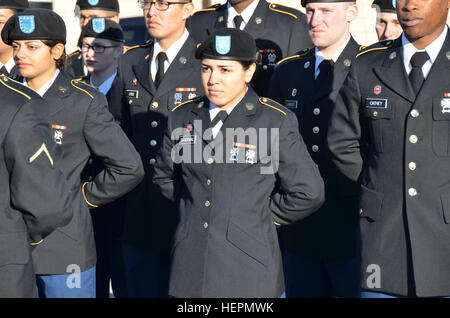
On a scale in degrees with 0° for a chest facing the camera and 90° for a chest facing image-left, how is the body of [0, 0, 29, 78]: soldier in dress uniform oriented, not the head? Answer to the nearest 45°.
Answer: approximately 45°

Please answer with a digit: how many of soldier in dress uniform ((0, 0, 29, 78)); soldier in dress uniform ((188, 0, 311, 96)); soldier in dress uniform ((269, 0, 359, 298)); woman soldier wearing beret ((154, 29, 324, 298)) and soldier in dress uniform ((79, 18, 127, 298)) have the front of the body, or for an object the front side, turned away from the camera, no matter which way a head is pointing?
0

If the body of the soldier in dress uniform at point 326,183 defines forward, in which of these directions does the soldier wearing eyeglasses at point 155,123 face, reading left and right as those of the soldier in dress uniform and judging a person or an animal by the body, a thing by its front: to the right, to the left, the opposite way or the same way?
the same way

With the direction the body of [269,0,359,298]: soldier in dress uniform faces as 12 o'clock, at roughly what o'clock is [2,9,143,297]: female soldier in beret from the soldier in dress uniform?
The female soldier in beret is roughly at 1 o'clock from the soldier in dress uniform.

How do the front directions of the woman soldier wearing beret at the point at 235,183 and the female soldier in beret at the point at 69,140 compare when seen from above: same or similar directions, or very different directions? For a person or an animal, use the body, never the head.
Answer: same or similar directions

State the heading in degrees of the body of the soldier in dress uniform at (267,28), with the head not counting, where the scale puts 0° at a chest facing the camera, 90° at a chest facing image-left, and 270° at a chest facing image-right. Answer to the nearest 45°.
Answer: approximately 45°

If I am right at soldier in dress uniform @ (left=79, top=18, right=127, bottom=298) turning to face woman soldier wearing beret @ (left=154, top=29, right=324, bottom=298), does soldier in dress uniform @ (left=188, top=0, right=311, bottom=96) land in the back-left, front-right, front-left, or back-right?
front-left

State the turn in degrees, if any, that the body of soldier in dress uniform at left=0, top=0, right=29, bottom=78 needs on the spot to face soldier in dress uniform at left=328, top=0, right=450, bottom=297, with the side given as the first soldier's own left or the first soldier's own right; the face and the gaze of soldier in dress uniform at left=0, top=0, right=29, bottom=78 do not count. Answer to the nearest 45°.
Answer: approximately 90° to the first soldier's own left

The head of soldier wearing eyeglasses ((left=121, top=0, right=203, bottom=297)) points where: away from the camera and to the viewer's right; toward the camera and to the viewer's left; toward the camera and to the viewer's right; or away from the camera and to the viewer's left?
toward the camera and to the viewer's left

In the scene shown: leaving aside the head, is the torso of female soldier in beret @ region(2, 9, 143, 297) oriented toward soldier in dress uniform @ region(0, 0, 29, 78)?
no

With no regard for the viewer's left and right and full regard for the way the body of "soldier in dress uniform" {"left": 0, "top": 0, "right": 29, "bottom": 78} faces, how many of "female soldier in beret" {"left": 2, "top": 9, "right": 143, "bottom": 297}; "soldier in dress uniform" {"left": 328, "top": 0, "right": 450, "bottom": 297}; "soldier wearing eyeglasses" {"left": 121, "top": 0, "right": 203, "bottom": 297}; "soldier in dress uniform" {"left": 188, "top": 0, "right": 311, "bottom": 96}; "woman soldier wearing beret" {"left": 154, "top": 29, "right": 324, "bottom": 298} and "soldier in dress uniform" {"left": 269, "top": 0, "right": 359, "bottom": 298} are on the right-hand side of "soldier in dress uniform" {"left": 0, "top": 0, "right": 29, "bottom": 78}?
0

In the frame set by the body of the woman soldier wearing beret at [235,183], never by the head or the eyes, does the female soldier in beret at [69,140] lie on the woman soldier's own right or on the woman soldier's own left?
on the woman soldier's own right

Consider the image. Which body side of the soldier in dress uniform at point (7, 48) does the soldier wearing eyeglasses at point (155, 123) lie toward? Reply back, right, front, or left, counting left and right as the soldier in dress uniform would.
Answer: left
